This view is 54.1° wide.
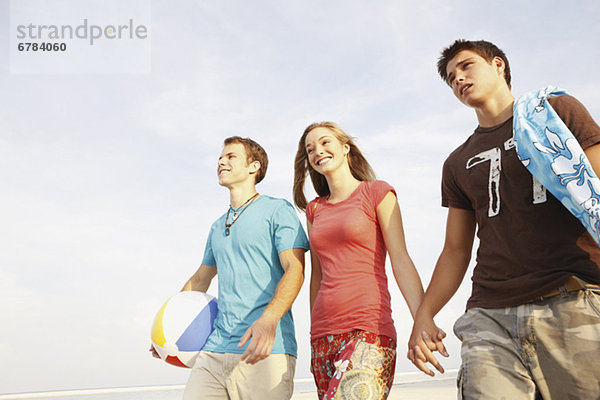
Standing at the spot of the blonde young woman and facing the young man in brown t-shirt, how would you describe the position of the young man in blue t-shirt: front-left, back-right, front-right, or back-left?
back-right

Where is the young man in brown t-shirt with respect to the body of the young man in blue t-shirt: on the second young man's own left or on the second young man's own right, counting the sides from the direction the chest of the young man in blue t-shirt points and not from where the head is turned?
on the second young man's own left

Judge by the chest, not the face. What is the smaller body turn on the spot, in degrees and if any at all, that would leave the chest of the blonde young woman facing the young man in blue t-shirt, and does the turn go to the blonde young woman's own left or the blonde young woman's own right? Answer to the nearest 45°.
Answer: approximately 90° to the blonde young woman's own right

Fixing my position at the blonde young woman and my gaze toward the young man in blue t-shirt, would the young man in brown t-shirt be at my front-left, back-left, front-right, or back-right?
back-left

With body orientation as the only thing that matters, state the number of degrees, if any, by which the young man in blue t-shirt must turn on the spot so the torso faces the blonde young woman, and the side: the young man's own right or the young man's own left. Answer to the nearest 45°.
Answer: approximately 90° to the young man's own left
